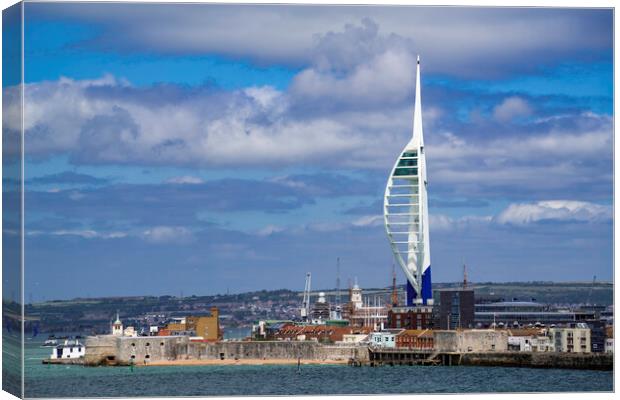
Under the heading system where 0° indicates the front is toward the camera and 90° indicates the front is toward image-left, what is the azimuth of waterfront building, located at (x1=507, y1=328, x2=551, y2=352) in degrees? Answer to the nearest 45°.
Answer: approximately 0°

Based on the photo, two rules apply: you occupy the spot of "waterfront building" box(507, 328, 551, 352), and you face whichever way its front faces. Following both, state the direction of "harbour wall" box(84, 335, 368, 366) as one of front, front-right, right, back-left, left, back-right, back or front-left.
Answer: right

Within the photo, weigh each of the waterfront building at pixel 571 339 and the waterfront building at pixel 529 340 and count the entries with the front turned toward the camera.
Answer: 2

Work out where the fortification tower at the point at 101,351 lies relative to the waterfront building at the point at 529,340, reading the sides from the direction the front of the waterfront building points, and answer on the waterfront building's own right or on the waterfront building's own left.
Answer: on the waterfront building's own right

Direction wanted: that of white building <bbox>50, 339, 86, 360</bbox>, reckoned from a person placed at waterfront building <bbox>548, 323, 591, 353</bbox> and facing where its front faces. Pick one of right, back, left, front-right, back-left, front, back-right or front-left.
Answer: right

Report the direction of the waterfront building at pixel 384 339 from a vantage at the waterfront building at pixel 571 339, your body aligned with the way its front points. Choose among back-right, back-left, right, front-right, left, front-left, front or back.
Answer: back-right

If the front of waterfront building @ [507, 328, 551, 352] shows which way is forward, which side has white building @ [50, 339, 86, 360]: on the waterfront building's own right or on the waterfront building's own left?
on the waterfront building's own right
